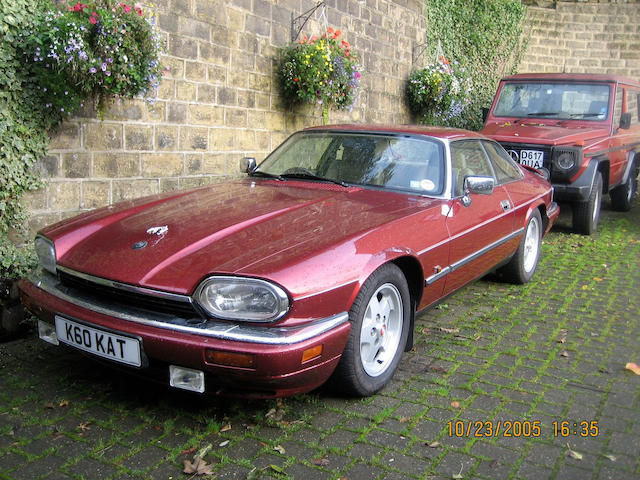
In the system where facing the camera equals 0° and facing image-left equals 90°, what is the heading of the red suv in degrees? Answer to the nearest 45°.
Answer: approximately 45°

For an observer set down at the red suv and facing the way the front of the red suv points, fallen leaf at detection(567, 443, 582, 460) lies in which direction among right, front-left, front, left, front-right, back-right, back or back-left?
front-left

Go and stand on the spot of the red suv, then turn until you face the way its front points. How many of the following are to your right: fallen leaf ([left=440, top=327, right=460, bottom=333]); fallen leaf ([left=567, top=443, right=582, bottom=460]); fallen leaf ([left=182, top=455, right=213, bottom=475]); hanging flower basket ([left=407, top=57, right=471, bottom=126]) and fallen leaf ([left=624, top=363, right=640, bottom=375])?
1

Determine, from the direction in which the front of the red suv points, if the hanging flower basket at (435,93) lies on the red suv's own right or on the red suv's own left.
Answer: on the red suv's own right

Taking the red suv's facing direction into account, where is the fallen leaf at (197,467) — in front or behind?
in front

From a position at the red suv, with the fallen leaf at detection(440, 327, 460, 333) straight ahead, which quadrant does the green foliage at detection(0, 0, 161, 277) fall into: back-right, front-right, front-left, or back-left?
front-right

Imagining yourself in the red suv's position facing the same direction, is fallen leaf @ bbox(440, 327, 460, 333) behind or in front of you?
in front

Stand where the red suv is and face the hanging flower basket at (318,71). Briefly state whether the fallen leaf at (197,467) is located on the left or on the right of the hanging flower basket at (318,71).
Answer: left
